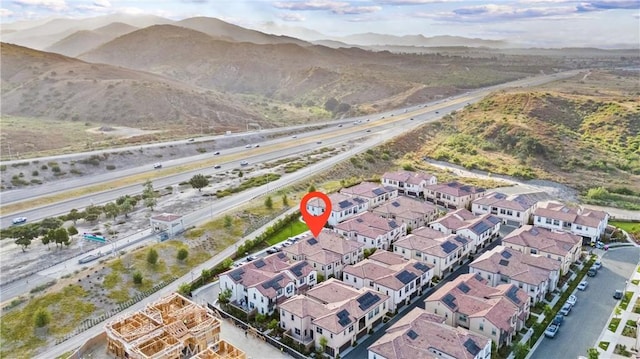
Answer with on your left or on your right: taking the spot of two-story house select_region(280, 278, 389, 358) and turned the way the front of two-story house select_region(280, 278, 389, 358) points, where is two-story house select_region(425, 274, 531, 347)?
on your left

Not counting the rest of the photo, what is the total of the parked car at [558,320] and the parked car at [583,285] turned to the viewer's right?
0

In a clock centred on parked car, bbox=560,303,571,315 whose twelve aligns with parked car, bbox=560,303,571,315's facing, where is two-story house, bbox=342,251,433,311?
The two-story house is roughly at 1 o'clock from the parked car.

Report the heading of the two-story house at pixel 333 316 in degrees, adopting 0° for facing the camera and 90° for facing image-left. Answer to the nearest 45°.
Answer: approximately 315°

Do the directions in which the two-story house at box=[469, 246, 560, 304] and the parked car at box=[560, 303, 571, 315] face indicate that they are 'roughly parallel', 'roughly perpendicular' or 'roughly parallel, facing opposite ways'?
roughly perpendicular

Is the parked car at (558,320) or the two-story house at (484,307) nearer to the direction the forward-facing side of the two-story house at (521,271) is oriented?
the parked car

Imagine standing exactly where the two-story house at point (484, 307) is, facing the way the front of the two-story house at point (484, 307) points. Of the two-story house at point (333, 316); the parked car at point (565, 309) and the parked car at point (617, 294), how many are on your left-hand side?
2

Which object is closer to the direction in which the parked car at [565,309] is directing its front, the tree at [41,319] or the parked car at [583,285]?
the tree

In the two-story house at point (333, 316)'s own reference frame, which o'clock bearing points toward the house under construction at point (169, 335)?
The house under construction is roughly at 4 o'clock from the two-story house.

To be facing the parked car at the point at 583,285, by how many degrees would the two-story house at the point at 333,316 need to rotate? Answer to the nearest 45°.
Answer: approximately 45° to its left
